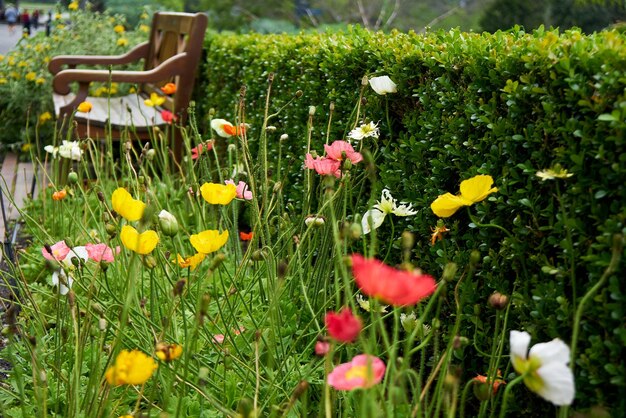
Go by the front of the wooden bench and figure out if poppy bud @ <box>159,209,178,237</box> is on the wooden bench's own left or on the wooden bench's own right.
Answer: on the wooden bench's own left

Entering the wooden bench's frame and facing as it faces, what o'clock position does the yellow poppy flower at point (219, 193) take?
The yellow poppy flower is roughly at 9 o'clock from the wooden bench.

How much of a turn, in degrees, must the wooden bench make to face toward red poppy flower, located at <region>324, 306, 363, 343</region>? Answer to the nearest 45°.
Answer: approximately 90° to its left

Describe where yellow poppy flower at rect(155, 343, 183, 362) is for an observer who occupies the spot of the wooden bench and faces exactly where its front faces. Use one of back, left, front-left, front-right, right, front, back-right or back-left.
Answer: left

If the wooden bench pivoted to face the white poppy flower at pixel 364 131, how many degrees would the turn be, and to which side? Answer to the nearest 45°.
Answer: approximately 90° to its left

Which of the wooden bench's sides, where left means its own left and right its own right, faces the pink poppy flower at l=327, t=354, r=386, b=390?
left

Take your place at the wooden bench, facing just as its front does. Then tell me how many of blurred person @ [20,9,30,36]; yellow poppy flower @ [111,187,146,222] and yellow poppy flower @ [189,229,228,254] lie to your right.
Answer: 1

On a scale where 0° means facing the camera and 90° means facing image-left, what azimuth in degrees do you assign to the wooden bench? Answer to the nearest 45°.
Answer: approximately 90°

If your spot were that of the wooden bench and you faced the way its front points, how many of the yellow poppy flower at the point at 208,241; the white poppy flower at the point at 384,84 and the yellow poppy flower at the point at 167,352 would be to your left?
3

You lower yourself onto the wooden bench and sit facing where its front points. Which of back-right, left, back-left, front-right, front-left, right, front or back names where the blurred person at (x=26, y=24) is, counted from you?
right

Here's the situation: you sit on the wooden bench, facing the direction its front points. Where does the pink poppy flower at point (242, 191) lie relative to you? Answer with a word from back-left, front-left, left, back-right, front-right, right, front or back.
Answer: left

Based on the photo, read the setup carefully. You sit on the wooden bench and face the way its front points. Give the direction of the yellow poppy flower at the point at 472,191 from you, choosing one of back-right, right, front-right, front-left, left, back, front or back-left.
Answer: left
